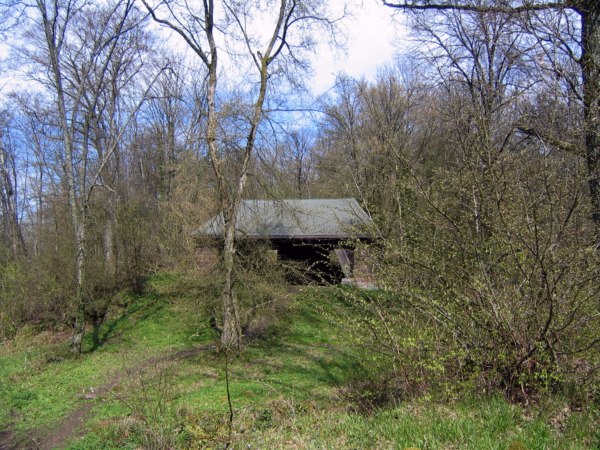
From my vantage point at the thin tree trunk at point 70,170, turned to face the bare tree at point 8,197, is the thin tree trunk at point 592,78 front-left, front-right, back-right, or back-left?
back-right

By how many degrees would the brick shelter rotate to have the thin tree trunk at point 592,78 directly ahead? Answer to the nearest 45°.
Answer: approximately 45° to its left

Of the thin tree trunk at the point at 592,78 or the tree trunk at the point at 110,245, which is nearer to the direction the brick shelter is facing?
the thin tree trunk

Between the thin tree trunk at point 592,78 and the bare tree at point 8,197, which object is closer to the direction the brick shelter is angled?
the thin tree trunk

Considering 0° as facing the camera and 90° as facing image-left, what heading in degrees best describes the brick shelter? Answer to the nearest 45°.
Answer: approximately 0°

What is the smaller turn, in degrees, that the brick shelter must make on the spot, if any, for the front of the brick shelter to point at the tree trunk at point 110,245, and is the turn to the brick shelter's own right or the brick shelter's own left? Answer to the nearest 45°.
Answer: approximately 90° to the brick shelter's own right

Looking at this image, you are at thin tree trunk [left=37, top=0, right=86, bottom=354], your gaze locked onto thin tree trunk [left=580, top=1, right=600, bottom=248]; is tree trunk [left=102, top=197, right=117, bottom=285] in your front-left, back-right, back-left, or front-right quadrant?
back-left
